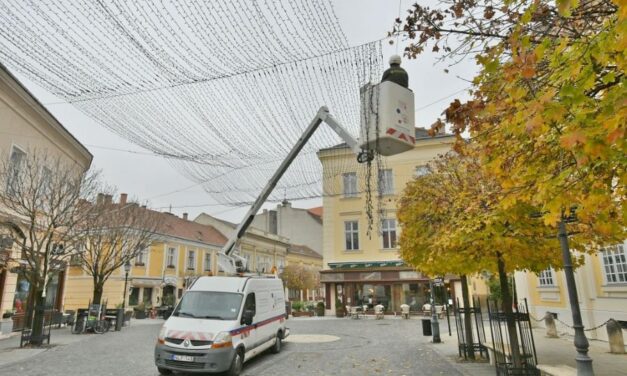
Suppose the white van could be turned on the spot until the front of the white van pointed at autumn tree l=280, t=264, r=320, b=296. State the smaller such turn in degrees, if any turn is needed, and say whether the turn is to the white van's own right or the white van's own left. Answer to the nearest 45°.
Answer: approximately 135° to the white van's own right

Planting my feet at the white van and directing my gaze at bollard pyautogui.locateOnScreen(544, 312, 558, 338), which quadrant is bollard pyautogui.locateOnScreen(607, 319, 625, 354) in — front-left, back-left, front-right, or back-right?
front-right

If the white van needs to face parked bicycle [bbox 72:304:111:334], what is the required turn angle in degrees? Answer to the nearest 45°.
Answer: approximately 90° to its right

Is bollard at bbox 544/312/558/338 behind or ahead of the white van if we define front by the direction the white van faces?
behind

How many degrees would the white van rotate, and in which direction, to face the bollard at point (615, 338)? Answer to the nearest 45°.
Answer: approximately 135° to its left

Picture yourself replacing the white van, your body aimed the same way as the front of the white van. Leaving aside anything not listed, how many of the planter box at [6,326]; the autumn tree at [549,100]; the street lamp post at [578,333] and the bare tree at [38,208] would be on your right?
2

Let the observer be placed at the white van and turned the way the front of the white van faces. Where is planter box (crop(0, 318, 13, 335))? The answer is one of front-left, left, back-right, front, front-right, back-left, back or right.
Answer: right

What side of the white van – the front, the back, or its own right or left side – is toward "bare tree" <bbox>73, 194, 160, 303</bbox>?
right

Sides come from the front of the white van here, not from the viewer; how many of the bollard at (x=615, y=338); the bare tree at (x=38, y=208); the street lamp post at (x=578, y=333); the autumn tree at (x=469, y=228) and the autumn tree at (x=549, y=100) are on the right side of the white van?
1

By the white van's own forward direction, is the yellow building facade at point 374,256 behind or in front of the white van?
behind

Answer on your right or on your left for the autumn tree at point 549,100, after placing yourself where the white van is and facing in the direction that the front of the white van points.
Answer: on your left

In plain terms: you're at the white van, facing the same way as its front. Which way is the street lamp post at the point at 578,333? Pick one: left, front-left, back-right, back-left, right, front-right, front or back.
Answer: left

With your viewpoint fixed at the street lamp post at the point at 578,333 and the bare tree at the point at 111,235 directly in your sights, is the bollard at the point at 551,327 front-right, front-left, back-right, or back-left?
front-right

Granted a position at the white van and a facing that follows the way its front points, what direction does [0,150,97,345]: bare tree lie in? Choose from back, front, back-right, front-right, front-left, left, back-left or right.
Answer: right

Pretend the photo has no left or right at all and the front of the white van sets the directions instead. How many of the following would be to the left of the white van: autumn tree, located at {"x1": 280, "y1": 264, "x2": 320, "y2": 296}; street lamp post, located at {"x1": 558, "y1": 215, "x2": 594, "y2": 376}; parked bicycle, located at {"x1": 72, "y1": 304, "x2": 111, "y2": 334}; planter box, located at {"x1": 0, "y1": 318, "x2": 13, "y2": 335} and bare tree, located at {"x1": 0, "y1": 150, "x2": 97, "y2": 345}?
1
